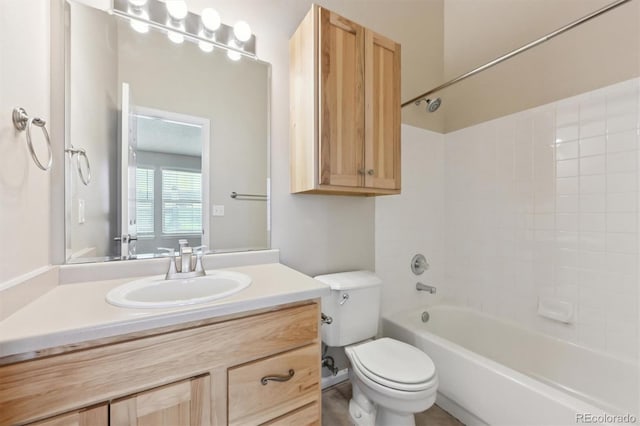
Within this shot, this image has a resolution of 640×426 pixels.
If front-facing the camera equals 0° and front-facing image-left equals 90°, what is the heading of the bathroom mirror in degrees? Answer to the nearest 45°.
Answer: approximately 315°

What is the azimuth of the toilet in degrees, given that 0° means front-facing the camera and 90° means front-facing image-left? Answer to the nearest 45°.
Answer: approximately 315°

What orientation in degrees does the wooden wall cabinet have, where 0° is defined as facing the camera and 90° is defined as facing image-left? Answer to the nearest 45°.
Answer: approximately 315°

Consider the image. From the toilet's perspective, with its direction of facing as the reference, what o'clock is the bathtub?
The bathtub is roughly at 10 o'clock from the toilet.

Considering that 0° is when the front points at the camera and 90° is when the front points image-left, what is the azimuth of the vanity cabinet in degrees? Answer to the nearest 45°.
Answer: approximately 315°

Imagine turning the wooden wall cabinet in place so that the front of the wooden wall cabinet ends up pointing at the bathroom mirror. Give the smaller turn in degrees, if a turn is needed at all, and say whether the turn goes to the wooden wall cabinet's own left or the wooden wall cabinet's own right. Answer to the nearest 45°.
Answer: approximately 135° to the wooden wall cabinet's own right
